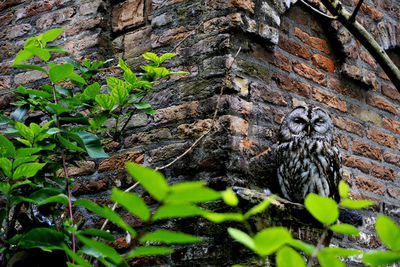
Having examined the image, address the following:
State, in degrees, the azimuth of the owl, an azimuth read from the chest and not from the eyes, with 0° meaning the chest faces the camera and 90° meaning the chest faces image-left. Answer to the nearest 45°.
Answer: approximately 0°

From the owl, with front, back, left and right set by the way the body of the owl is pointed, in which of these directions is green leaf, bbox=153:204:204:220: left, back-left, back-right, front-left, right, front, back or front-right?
front

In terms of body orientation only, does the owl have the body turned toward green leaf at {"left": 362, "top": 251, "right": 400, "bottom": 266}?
yes

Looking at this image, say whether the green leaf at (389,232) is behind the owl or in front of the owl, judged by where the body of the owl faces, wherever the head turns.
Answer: in front

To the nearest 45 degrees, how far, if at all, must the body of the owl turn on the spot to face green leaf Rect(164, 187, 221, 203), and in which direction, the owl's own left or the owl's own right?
0° — it already faces it

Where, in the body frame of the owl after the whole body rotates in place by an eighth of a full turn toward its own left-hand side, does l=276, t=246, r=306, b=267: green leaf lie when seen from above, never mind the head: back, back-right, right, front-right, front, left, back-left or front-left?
front-right

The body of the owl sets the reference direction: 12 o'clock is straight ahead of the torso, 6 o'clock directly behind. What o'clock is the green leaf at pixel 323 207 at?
The green leaf is roughly at 12 o'clock from the owl.

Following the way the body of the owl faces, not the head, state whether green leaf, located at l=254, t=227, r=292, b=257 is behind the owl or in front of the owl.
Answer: in front
